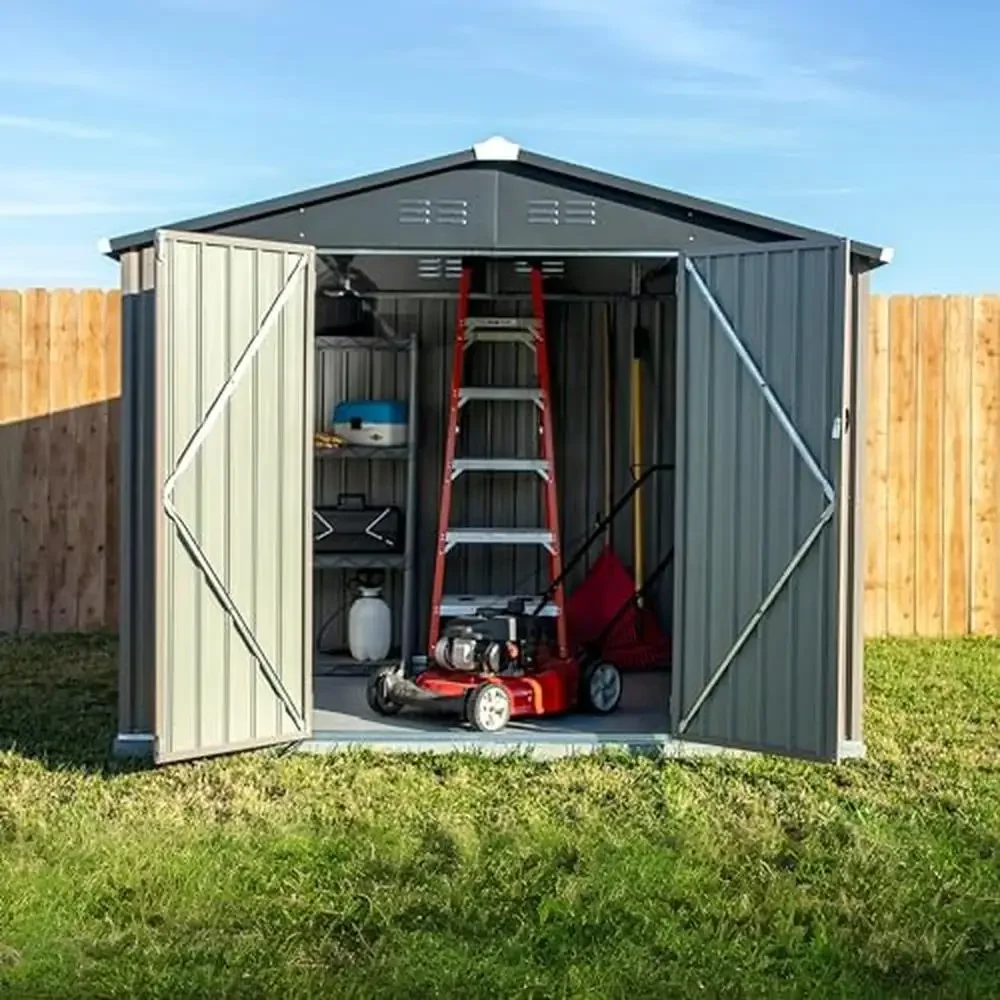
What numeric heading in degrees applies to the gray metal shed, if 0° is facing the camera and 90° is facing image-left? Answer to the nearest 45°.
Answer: approximately 0°

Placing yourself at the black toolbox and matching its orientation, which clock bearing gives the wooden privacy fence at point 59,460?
The wooden privacy fence is roughly at 4 o'clock from the black toolbox.

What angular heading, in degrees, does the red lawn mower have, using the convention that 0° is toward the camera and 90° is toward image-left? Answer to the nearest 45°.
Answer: approximately 45°

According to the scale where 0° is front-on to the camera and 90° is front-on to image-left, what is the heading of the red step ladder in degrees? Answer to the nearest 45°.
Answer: approximately 0°

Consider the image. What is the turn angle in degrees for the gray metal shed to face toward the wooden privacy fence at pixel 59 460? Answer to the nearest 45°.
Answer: approximately 135° to its right

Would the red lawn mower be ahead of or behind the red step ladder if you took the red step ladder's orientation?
ahead

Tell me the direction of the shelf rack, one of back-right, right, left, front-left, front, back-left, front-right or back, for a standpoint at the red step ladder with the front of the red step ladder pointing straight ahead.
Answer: back-right
